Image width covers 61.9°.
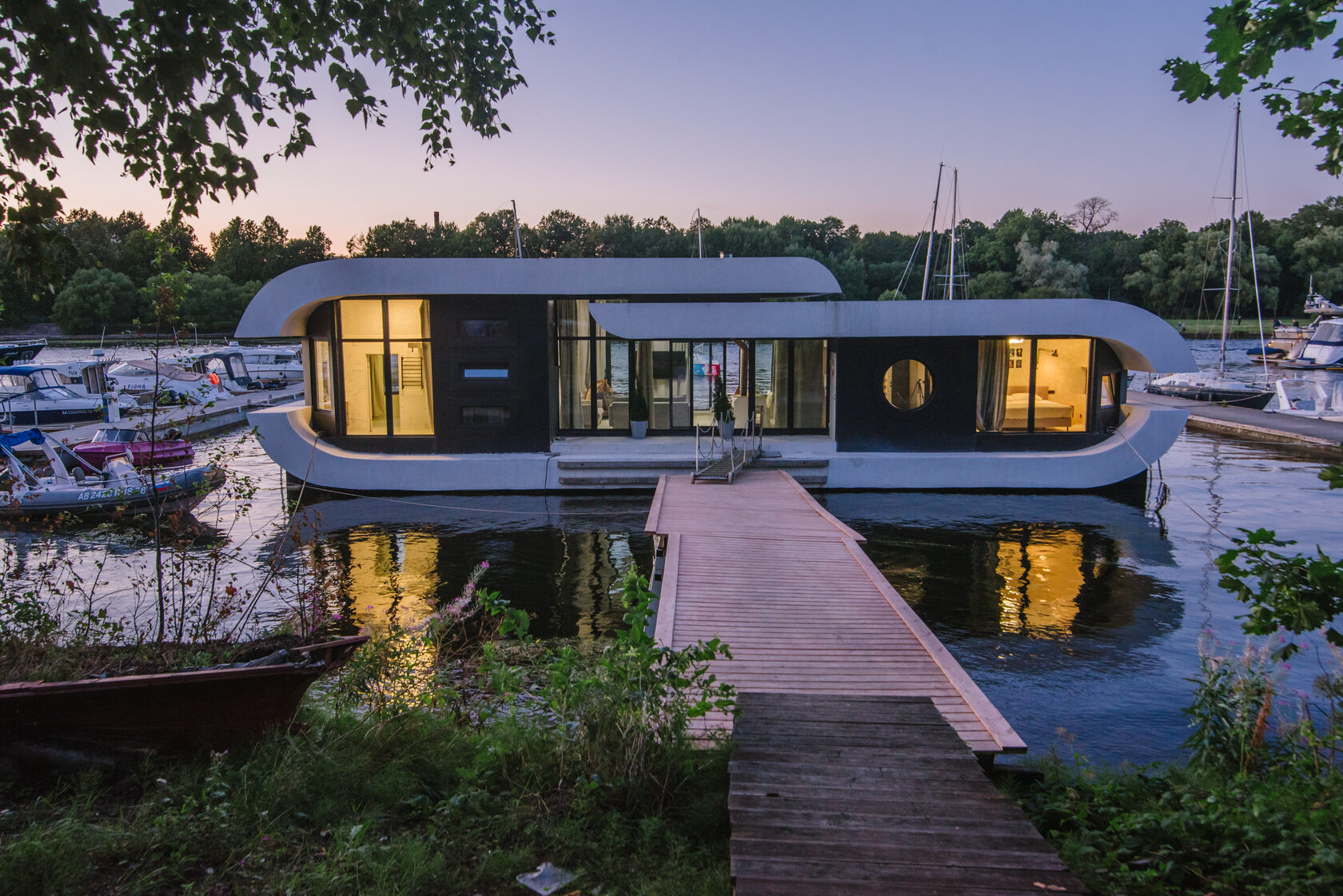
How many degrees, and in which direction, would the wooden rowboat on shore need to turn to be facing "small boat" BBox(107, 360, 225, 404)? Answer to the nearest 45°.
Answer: approximately 90° to its left

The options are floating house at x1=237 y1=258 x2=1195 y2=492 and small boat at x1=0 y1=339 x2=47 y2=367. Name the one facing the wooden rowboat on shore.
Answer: the floating house

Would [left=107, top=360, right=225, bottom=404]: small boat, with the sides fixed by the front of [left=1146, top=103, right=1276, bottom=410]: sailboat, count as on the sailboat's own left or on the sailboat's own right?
on the sailboat's own right

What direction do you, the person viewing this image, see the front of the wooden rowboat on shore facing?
facing to the right of the viewer
